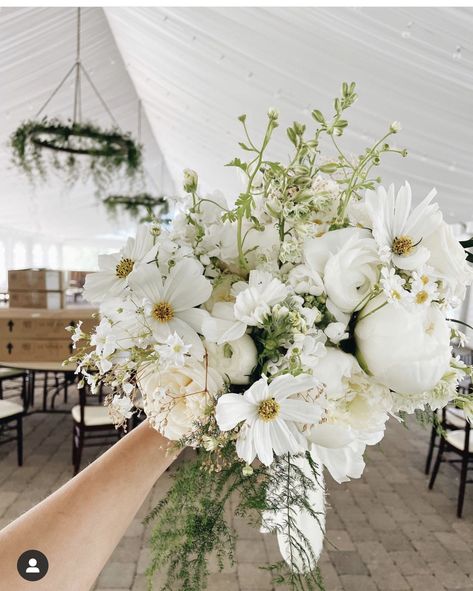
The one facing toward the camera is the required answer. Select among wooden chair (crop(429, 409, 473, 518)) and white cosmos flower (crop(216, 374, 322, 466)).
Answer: the white cosmos flower

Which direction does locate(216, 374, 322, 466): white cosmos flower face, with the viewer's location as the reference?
facing the viewer

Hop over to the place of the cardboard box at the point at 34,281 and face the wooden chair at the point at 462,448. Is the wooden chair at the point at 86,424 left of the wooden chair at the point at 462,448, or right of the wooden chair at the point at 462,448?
right

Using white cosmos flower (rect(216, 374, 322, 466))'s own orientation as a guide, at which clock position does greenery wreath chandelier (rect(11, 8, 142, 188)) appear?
The greenery wreath chandelier is roughly at 5 o'clock from the white cosmos flower.

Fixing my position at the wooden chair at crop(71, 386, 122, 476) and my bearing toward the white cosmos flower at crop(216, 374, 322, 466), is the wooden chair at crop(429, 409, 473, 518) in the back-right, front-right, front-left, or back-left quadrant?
front-left

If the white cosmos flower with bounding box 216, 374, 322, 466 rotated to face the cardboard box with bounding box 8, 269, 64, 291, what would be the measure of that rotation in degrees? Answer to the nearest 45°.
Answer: approximately 135° to its right

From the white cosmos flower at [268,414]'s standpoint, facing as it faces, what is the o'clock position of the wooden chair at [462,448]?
The wooden chair is roughly at 7 o'clock from the white cosmos flower.
